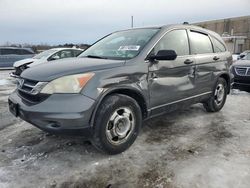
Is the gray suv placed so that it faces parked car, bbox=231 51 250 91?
no

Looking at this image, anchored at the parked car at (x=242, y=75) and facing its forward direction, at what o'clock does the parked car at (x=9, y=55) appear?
the parked car at (x=9, y=55) is roughly at 2 o'clock from the parked car at (x=242, y=75).

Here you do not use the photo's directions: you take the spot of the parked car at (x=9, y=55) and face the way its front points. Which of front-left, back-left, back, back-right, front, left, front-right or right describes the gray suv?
left

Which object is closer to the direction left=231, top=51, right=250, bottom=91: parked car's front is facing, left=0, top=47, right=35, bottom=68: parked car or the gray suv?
the gray suv

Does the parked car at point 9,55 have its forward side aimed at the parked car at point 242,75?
no

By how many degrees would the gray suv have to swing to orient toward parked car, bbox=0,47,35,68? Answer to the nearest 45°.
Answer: approximately 90° to its right

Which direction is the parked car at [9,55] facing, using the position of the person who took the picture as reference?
facing to the left of the viewer

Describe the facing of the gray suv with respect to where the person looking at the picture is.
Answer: facing the viewer and to the left of the viewer
